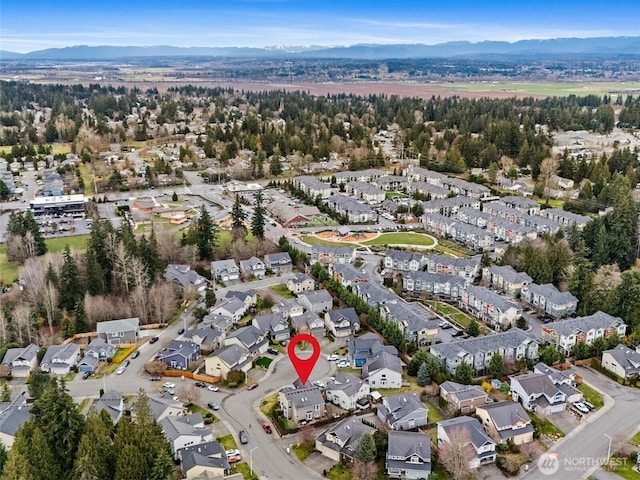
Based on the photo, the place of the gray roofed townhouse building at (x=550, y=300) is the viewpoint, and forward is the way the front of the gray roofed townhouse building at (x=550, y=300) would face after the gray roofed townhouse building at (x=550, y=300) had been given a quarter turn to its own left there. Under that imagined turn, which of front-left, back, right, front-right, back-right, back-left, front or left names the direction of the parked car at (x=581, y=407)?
front-right

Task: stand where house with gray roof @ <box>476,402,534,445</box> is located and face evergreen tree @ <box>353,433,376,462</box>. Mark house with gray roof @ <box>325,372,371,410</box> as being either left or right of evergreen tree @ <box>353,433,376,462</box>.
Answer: right

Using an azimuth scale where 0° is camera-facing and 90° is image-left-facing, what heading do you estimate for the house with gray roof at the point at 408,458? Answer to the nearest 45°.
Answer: approximately 0°

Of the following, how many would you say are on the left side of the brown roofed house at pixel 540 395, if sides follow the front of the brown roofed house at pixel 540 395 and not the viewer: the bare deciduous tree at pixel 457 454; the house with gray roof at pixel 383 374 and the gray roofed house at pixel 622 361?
1

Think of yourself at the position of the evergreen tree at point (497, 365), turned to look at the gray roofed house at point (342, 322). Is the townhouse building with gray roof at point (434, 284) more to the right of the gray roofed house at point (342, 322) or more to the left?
right

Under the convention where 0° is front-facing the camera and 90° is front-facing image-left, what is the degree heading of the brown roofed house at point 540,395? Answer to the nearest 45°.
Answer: approximately 315°

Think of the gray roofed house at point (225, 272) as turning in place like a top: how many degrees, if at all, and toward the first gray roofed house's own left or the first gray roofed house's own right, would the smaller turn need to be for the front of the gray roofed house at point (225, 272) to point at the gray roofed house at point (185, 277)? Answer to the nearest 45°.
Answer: approximately 45° to the first gray roofed house's own right

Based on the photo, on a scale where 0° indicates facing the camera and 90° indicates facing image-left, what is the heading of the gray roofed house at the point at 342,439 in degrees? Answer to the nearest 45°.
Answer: approximately 45°

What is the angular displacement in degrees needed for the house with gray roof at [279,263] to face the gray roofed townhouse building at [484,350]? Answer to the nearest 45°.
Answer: approximately 45° to its left

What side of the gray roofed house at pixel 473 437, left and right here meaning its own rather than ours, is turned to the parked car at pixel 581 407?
left
